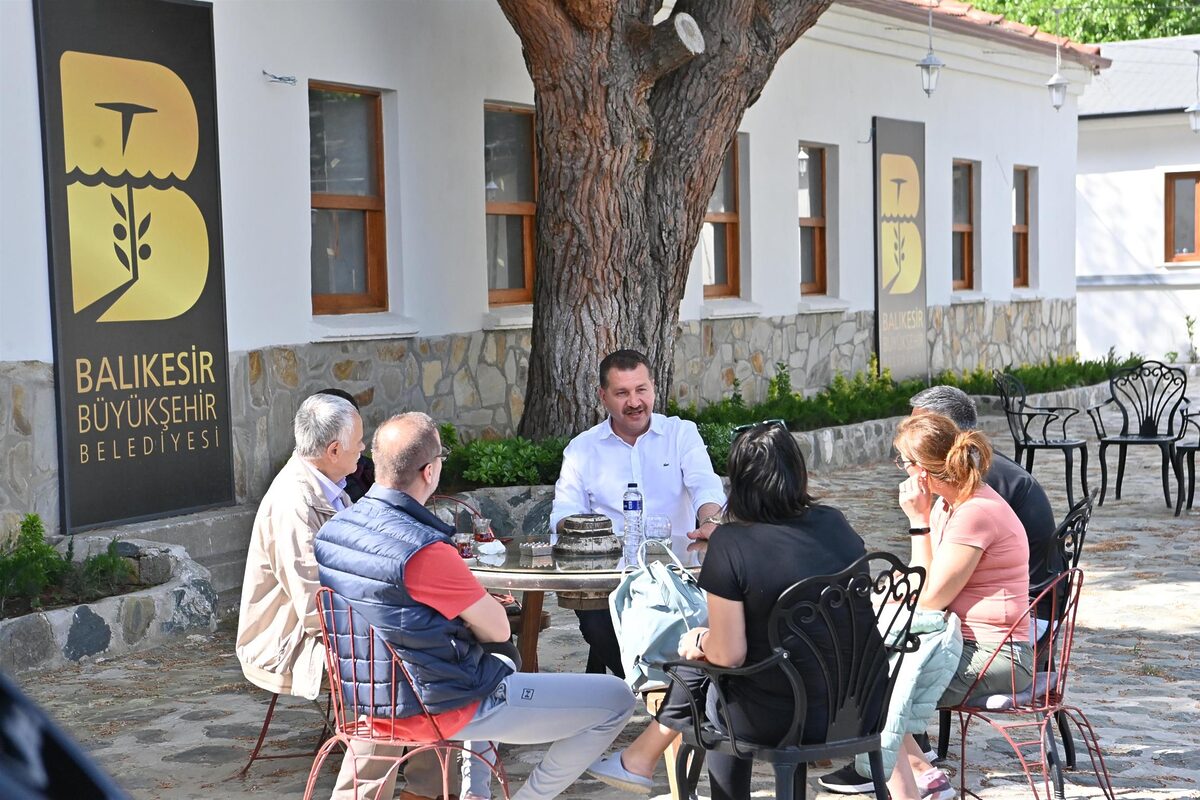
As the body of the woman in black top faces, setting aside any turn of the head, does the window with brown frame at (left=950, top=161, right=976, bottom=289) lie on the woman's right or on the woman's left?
on the woman's right

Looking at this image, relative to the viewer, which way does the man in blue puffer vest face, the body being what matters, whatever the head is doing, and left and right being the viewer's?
facing away from the viewer and to the right of the viewer

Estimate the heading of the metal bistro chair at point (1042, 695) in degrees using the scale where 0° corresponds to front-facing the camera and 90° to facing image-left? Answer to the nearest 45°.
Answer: approximately 90°

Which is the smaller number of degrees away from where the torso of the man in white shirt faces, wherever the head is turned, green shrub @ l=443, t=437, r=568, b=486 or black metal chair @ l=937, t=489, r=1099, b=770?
the black metal chair

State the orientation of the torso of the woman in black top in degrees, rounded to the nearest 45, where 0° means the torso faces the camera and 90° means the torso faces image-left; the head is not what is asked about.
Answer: approximately 135°

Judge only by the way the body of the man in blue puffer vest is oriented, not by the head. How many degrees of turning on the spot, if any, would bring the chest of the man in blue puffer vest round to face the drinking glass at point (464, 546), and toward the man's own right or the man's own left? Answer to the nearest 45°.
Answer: approximately 45° to the man's own left

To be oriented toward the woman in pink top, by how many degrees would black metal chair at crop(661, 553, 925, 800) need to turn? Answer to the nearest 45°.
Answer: approximately 90° to its right

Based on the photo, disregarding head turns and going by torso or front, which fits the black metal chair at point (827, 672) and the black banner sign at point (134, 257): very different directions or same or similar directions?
very different directions

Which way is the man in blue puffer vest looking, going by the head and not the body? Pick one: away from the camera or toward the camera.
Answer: away from the camera

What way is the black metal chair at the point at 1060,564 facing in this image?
to the viewer's left
